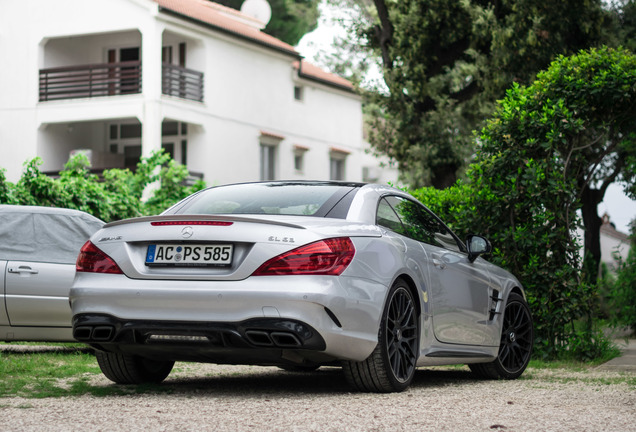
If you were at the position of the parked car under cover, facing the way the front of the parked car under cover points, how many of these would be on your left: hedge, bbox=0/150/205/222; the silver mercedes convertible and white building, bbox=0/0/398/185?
2

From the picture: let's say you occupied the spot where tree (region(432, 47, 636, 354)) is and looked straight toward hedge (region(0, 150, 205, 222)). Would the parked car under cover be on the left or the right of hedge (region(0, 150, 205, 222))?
left

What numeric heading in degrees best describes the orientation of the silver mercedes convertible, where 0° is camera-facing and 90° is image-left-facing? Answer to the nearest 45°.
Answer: approximately 225°

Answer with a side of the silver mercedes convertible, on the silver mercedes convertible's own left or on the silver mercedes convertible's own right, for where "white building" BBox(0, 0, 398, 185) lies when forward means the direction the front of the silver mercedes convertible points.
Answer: on the silver mercedes convertible's own left

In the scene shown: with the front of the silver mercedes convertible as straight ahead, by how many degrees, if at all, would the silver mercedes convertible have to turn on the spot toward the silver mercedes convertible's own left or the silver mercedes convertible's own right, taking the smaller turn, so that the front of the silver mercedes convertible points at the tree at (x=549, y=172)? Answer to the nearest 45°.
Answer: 0° — it already faces it

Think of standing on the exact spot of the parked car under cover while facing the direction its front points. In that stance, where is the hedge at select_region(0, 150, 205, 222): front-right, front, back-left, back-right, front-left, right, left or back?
left
